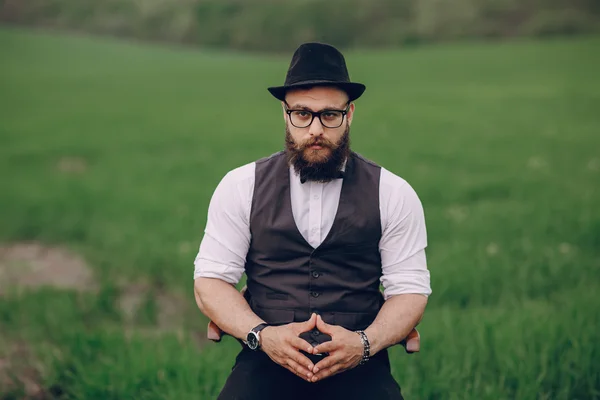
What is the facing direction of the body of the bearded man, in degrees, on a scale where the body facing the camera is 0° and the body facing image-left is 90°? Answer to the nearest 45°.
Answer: approximately 0°
